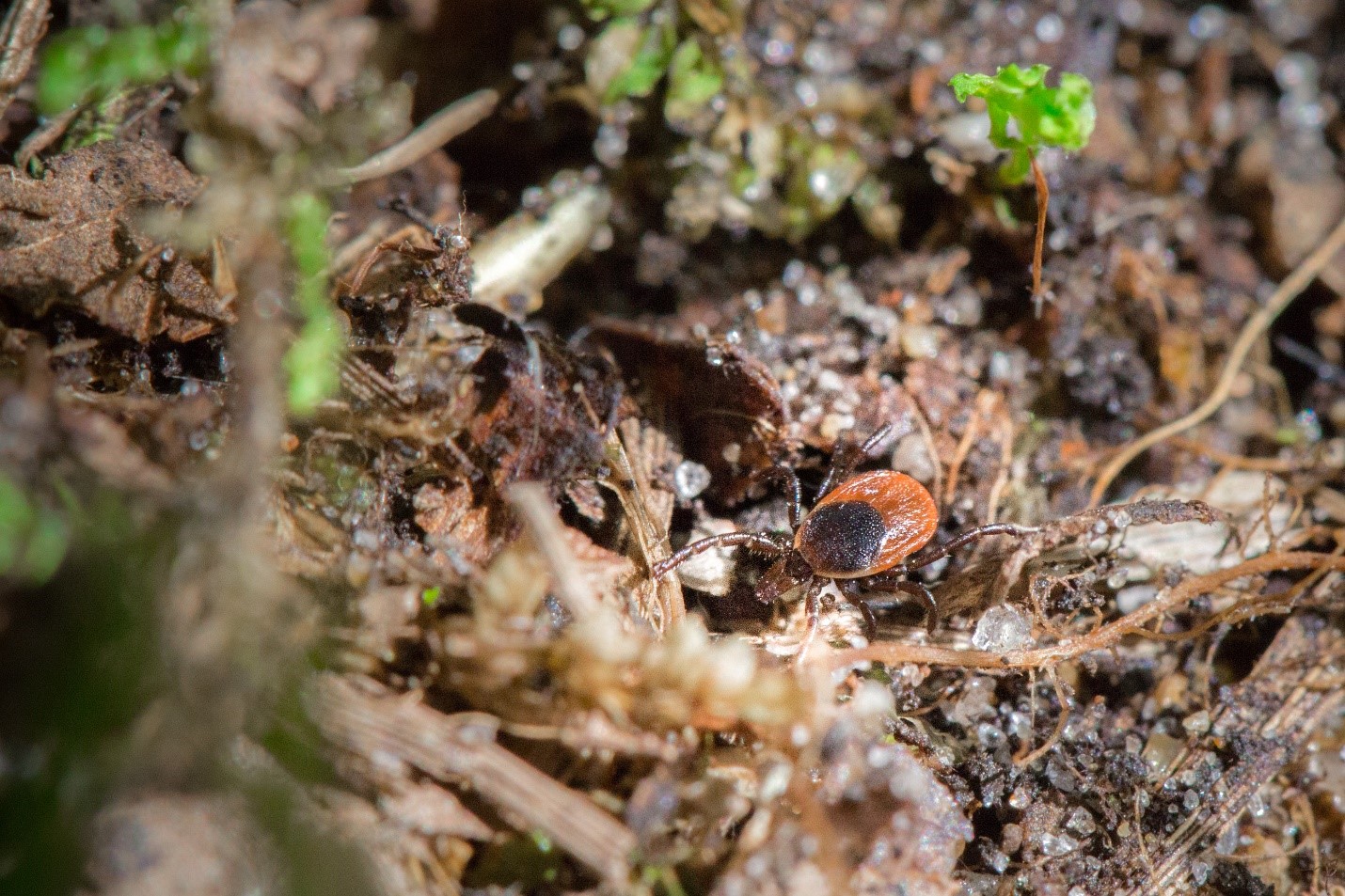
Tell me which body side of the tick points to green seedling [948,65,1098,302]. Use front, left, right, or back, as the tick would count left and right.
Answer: back

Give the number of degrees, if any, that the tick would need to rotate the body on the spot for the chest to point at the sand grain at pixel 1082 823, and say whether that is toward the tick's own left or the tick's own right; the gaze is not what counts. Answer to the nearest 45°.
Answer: approximately 90° to the tick's own left

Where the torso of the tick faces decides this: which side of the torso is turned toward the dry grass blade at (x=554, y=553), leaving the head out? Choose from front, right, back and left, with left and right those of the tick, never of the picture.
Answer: front

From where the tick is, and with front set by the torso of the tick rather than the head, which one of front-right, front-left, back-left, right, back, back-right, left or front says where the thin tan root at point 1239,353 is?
back

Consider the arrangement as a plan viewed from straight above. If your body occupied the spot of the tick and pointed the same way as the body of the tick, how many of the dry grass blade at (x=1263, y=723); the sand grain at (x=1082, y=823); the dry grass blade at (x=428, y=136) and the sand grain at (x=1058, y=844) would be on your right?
1

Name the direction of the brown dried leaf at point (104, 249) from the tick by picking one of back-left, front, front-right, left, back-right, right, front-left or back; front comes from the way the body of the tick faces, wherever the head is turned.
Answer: front-right

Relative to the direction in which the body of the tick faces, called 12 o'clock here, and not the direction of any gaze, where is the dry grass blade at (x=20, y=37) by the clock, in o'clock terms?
The dry grass blade is roughly at 2 o'clock from the tick.

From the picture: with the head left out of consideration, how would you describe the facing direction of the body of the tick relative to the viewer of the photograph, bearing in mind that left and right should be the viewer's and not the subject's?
facing the viewer and to the left of the viewer

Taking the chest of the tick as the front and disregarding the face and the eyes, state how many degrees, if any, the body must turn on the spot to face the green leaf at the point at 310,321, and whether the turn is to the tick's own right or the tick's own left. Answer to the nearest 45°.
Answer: approximately 45° to the tick's own right

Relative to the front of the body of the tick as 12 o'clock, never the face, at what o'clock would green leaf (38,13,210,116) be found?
The green leaf is roughly at 2 o'clock from the tick.

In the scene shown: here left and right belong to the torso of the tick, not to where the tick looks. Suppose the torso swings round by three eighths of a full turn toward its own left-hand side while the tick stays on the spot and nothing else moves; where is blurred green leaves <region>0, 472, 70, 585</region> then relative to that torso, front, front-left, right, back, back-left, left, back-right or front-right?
back-right
